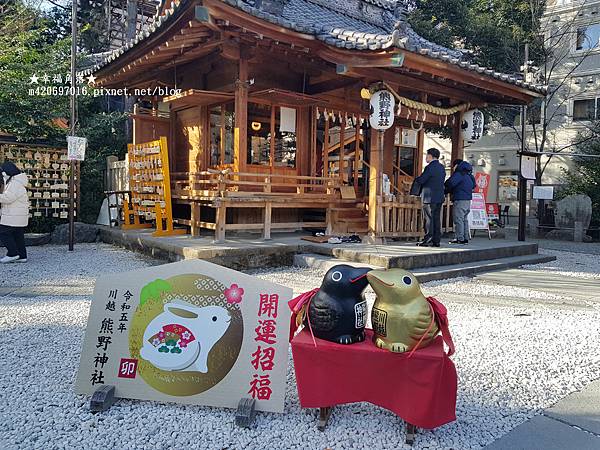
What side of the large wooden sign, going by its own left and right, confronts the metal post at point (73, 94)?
back

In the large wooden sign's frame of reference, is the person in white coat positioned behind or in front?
behind

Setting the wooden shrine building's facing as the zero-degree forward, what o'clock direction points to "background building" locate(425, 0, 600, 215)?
The background building is roughly at 9 o'clock from the wooden shrine building.

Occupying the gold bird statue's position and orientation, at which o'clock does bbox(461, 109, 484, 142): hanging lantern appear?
The hanging lantern is roughly at 5 o'clock from the gold bird statue.

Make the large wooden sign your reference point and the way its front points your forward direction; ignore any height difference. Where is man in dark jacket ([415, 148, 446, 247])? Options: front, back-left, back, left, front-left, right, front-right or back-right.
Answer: back-left

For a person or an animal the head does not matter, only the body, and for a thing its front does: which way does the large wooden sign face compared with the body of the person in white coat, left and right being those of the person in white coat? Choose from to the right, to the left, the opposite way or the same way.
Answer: to the left

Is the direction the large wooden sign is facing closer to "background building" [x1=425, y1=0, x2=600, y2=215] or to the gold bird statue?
the gold bird statue

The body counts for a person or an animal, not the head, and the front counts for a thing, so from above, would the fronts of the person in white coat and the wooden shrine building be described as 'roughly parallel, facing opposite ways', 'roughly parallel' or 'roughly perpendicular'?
roughly perpendicular
